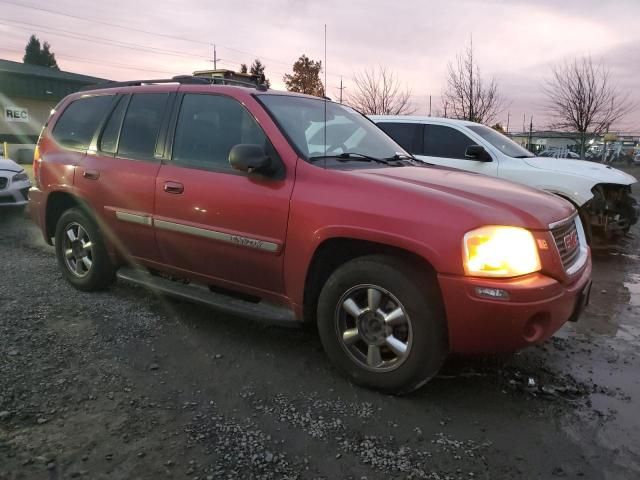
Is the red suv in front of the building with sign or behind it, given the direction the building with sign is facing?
in front

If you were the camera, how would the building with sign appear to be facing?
facing the viewer and to the right of the viewer

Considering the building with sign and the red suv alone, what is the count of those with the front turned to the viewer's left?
0

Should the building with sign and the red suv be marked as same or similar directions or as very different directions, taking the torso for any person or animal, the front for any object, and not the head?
same or similar directions

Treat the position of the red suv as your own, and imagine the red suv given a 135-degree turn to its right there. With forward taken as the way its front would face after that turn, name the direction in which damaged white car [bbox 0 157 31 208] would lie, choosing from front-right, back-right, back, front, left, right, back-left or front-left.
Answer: front-right

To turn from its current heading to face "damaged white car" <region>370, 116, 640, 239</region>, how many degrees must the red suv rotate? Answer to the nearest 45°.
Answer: approximately 90° to its left

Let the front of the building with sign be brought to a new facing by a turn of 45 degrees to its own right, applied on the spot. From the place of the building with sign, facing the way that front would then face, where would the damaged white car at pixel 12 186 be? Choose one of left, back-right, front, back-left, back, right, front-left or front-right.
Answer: front

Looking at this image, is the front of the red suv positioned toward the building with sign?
no
